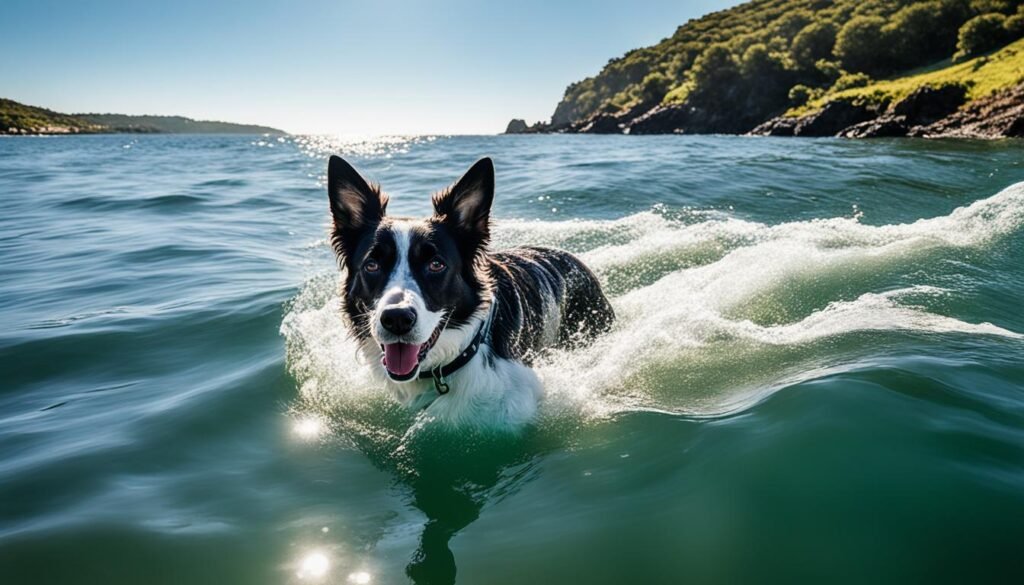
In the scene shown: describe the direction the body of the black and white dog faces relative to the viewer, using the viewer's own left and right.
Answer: facing the viewer and to the left of the viewer

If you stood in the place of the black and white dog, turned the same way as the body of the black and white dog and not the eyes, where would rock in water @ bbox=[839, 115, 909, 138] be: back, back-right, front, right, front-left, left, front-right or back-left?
back

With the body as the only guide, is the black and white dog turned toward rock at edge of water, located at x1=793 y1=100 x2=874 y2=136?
no
